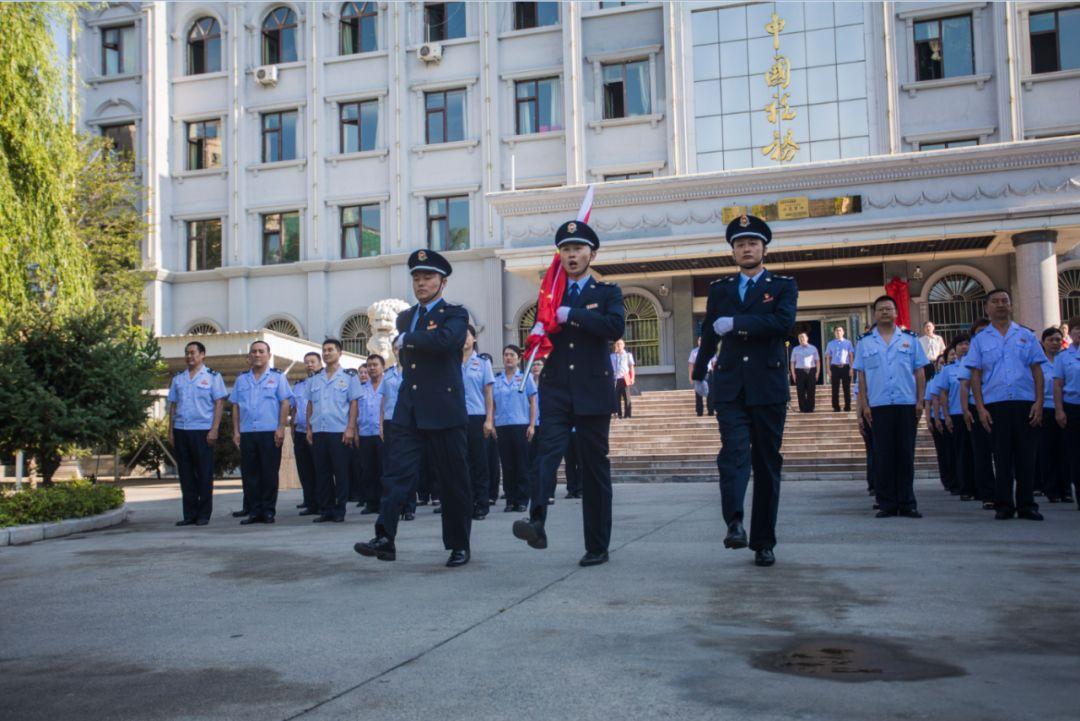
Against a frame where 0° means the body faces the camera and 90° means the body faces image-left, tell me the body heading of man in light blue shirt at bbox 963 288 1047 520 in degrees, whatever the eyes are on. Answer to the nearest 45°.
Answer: approximately 0°

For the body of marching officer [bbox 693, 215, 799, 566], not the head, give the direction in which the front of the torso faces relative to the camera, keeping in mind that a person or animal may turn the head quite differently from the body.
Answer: toward the camera

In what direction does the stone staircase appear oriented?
toward the camera

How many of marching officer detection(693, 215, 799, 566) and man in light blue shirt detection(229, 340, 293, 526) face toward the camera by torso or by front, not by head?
2

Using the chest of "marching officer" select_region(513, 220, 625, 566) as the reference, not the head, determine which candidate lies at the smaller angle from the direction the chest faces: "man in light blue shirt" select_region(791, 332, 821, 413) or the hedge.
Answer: the hedge

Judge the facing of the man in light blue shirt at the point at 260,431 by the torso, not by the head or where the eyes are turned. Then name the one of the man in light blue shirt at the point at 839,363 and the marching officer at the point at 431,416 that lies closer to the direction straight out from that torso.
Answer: the marching officer

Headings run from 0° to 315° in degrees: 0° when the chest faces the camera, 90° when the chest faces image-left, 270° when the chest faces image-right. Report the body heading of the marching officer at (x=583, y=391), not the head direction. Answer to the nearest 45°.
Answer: approximately 45°

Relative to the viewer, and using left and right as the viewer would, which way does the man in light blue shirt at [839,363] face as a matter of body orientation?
facing the viewer

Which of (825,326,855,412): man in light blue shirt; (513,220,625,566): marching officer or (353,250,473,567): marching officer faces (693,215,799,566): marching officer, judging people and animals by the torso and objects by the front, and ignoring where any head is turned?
the man in light blue shirt

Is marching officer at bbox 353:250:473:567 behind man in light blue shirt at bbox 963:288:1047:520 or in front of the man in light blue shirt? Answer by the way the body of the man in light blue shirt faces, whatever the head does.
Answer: in front

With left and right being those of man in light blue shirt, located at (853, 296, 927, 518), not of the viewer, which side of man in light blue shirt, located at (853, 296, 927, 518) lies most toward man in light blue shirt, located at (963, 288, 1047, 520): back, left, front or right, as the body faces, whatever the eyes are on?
left
